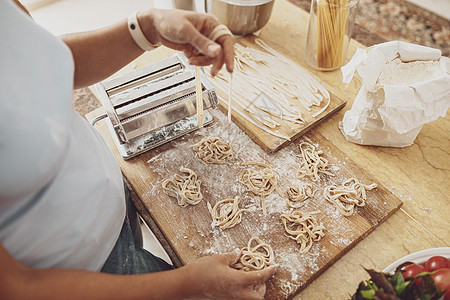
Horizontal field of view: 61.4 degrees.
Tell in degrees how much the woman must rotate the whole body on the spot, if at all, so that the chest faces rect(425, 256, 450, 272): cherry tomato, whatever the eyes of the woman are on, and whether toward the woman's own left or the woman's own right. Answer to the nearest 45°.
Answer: approximately 45° to the woman's own right

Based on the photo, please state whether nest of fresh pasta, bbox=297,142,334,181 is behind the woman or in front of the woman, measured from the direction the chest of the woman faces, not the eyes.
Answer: in front

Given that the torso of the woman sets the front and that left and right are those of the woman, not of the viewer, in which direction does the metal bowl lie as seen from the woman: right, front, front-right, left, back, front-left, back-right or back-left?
front-left

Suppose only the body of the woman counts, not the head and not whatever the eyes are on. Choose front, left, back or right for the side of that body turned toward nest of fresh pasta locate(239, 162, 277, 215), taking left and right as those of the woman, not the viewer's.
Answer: front

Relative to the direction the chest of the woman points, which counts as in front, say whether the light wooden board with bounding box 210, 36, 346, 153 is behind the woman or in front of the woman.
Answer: in front

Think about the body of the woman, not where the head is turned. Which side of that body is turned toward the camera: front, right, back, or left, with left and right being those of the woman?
right

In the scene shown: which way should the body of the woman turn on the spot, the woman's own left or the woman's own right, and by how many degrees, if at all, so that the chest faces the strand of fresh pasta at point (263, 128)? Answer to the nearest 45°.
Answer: approximately 45° to the woman's own left
